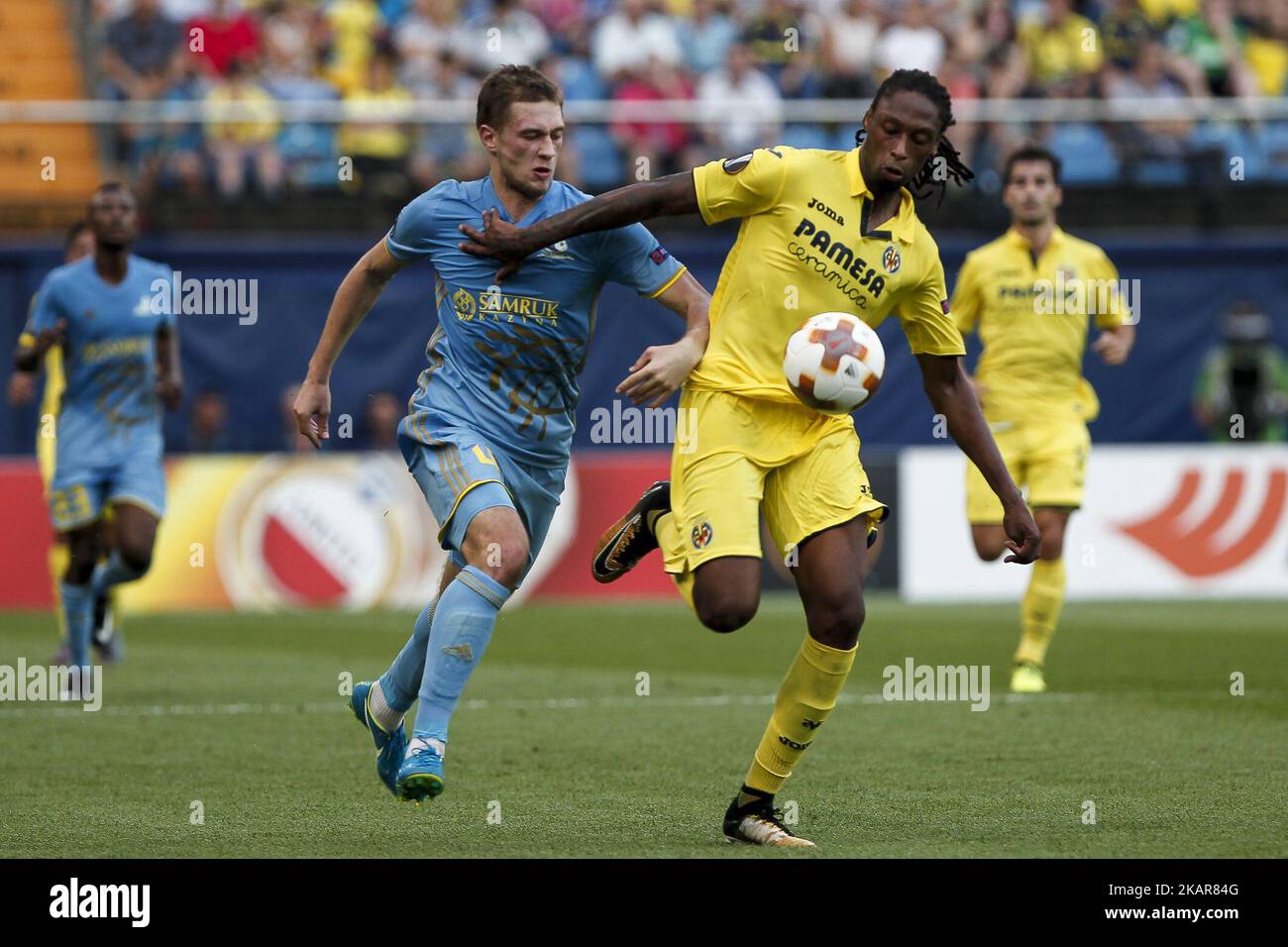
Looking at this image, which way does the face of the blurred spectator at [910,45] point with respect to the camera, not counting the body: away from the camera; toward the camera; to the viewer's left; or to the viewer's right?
toward the camera

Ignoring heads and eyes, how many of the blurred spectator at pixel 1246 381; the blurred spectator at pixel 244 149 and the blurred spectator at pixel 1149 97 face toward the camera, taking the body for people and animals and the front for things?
3

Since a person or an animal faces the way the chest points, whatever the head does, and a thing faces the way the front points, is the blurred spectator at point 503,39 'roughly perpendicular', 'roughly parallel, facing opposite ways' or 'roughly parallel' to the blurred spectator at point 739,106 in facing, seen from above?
roughly parallel

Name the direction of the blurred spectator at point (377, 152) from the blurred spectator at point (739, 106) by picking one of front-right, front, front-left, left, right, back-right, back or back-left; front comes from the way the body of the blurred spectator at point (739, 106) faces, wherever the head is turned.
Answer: right

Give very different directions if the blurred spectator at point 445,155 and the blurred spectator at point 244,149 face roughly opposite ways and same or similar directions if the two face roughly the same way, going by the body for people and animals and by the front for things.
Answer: same or similar directions

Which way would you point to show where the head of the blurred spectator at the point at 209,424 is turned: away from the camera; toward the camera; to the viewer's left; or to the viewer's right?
toward the camera

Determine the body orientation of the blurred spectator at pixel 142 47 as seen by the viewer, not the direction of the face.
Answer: toward the camera

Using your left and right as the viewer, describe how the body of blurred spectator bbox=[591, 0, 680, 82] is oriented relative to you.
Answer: facing the viewer

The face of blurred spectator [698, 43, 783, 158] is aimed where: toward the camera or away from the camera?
toward the camera

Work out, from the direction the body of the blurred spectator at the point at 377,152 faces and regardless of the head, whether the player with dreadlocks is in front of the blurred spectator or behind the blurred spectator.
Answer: in front

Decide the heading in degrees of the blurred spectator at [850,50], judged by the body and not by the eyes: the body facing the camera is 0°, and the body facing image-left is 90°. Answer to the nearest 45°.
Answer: approximately 0°

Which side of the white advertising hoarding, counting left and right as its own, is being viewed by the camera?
front

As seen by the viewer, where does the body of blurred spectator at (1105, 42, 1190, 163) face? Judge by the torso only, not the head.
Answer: toward the camera

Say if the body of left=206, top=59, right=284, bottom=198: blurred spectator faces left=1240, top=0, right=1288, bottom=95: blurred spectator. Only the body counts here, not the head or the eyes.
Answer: no

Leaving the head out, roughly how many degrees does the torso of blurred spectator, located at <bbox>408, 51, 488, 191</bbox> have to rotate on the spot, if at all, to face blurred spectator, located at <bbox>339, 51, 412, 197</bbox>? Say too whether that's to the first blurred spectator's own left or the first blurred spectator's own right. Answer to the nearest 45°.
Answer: approximately 90° to the first blurred spectator's own right

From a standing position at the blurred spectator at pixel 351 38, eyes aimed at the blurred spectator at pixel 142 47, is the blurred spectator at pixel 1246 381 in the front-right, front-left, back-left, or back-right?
back-left

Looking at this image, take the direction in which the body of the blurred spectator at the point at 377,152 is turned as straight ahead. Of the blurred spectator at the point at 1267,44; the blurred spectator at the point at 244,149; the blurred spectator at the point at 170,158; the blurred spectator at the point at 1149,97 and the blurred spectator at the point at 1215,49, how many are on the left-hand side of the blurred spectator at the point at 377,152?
3

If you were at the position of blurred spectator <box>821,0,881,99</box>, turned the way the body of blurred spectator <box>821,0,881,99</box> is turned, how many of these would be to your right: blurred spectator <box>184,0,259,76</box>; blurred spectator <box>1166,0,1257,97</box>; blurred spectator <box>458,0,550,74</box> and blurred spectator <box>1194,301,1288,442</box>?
2

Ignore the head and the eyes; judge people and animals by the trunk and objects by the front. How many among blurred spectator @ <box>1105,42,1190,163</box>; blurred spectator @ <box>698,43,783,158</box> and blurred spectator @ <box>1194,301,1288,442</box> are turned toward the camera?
3

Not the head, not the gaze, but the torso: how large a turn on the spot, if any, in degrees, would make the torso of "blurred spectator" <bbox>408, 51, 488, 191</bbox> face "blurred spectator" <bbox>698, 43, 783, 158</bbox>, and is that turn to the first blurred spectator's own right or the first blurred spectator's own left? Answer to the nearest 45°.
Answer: approximately 90° to the first blurred spectator's own left
